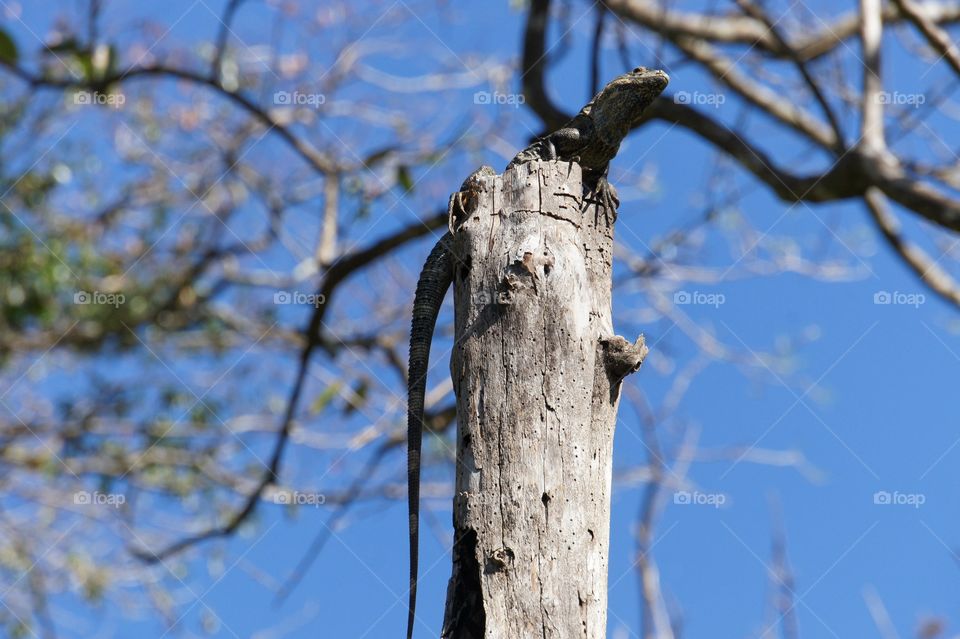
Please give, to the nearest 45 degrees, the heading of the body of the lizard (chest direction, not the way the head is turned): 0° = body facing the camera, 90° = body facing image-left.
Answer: approximately 270°
